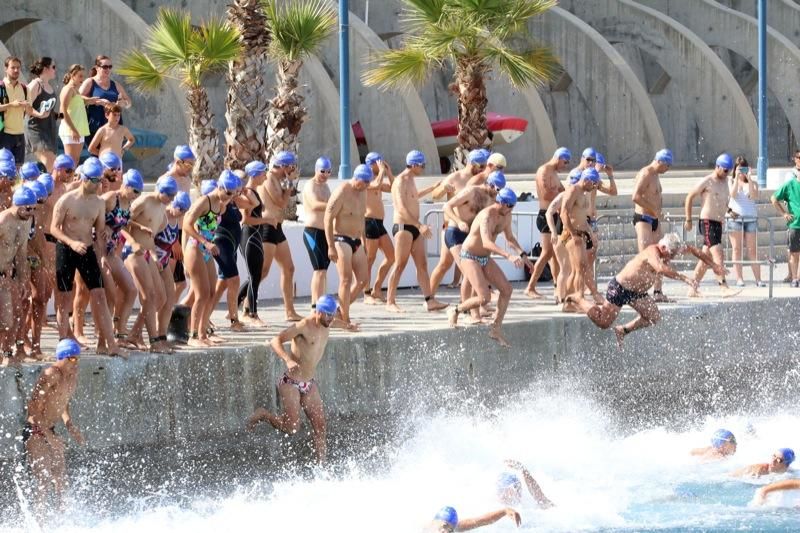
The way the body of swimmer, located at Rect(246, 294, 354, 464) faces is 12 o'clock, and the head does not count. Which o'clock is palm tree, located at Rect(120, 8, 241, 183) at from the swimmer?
The palm tree is roughly at 7 o'clock from the swimmer.

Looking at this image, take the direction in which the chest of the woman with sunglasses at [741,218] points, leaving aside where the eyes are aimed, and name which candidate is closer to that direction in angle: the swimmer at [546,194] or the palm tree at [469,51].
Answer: the swimmer

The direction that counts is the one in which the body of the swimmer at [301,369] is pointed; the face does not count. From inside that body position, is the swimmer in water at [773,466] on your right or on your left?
on your left

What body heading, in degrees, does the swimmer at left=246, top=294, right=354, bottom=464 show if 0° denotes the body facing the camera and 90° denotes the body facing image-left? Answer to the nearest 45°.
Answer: approximately 315°

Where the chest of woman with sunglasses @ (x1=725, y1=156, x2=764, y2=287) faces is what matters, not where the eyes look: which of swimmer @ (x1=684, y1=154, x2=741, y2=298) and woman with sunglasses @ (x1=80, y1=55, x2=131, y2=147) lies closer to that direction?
the swimmer

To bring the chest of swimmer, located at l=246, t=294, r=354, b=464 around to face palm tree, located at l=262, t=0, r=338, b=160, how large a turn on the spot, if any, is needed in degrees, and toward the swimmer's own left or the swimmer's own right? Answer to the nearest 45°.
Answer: approximately 135° to the swimmer's own left

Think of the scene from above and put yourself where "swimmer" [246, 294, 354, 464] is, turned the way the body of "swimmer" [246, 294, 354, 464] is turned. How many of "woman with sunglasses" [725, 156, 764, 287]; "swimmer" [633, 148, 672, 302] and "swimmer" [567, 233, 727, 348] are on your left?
3

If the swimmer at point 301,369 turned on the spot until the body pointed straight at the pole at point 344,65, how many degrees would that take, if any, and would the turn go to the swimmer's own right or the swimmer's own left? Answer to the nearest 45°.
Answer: approximately 135° to the swimmer's own left

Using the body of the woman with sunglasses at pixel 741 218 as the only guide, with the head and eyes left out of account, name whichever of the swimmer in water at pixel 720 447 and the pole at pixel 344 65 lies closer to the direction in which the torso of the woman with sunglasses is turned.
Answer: the swimmer in water
